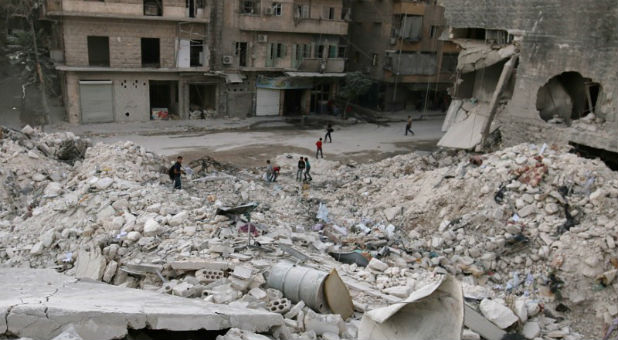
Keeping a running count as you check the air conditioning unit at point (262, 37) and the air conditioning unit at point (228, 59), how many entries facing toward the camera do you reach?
2

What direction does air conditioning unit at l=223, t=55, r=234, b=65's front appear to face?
toward the camera

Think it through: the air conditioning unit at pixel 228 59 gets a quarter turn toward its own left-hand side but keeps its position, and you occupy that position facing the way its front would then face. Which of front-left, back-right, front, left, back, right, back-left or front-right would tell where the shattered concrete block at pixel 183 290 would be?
right

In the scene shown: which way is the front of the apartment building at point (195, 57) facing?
toward the camera

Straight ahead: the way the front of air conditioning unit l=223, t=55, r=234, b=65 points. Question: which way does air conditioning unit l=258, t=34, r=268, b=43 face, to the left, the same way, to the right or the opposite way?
the same way

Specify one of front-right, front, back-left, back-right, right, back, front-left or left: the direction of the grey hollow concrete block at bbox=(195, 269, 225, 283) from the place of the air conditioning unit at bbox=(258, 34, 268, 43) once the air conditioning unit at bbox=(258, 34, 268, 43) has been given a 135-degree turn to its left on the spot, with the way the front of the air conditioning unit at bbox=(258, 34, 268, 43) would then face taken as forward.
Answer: back-right

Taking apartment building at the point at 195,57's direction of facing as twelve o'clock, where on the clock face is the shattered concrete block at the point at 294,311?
The shattered concrete block is roughly at 12 o'clock from the apartment building.

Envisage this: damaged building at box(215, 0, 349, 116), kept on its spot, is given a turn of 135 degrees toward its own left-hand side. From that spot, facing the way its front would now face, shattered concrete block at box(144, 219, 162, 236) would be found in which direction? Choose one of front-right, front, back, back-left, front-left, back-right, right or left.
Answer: back-right

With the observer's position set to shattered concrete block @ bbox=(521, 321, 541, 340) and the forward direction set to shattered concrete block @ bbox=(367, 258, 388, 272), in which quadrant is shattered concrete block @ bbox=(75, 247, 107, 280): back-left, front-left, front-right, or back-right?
front-left

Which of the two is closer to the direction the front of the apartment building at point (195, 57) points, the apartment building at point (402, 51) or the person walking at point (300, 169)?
the person walking

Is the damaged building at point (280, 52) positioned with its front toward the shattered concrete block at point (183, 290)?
yes

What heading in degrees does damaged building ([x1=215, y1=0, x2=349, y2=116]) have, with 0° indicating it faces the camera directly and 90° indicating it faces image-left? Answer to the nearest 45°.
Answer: approximately 0°

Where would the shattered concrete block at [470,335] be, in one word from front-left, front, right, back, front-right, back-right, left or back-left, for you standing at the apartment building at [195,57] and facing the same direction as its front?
front

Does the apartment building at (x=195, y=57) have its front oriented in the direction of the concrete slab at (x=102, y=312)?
yes

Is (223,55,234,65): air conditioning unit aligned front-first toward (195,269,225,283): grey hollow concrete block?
yes

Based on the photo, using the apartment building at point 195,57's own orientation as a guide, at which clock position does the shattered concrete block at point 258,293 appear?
The shattered concrete block is roughly at 12 o'clock from the apartment building.

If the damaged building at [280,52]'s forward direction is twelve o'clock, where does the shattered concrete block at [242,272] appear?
The shattered concrete block is roughly at 12 o'clock from the damaged building.
